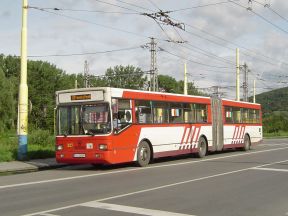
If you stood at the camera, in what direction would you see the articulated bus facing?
facing the viewer and to the left of the viewer

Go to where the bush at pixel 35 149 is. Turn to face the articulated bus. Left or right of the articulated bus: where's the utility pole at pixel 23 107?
right
